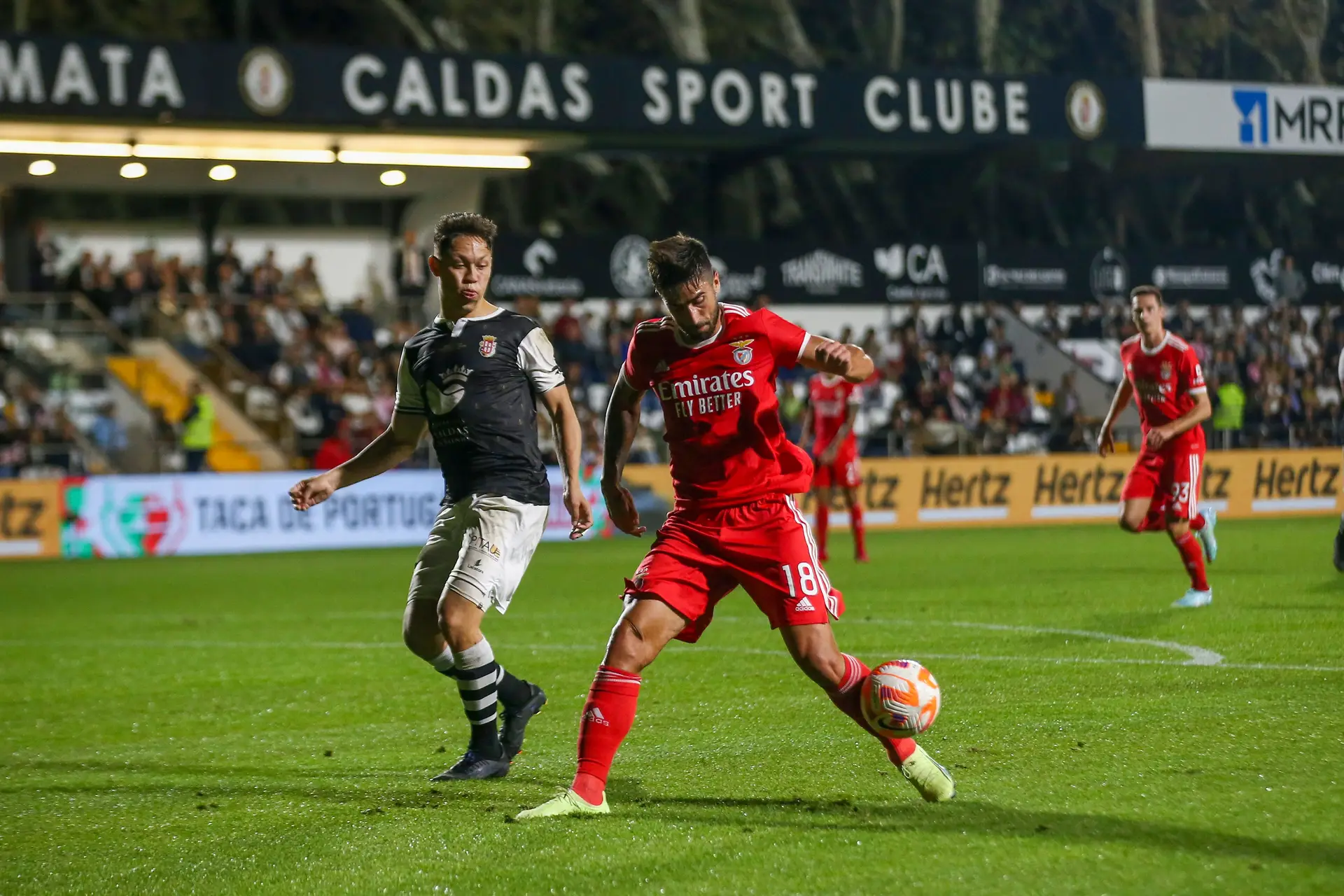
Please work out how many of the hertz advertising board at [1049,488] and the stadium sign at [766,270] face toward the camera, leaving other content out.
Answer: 2

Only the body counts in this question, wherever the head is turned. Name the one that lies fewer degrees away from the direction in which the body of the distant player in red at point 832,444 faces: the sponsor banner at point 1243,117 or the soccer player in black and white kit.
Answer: the soccer player in black and white kit

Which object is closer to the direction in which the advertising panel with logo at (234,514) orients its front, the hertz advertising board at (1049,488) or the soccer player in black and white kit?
the soccer player in black and white kit

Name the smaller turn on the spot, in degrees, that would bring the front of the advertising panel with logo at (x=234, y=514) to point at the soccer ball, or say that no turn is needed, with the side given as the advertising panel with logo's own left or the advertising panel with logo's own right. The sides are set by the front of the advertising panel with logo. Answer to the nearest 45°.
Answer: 0° — it already faces it

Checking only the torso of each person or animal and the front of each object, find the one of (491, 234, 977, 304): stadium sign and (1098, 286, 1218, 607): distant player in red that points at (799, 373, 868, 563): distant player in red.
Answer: the stadium sign

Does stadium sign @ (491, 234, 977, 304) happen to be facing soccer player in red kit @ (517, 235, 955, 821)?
yes

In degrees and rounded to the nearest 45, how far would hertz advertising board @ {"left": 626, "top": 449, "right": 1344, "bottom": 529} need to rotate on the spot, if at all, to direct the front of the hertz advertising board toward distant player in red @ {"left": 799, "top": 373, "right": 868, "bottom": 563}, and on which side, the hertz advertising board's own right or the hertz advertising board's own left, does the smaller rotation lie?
0° — it already faces them

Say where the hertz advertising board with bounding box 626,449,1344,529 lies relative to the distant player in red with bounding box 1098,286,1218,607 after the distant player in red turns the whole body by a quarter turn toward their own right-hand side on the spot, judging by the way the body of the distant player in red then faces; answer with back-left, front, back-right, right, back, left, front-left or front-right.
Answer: front-right

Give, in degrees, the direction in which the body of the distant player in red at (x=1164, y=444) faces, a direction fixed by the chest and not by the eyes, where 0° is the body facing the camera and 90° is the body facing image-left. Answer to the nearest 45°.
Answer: approximately 45°

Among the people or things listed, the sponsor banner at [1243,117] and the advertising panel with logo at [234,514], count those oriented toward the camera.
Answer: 2

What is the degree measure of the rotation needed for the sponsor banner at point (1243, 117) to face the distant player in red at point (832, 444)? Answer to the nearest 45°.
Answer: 0° — it already faces them
